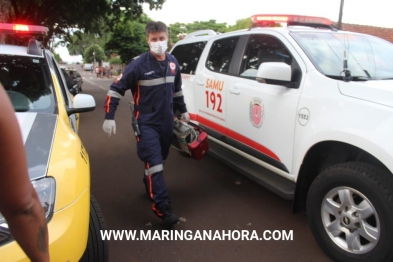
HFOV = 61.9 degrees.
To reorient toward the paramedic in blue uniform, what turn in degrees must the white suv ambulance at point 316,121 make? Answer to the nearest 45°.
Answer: approximately 135° to its right

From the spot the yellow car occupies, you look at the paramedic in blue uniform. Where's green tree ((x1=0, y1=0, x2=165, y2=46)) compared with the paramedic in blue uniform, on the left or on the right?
left

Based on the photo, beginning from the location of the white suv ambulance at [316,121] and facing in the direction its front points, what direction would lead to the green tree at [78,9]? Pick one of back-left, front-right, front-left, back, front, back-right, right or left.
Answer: back

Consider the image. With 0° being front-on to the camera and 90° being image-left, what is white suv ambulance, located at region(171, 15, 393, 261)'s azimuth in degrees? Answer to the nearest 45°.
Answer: approximately 315°

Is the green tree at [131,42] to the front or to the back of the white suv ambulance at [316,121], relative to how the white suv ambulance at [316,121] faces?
to the back

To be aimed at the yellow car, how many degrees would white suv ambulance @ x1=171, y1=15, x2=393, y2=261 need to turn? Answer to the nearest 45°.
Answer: approximately 90° to its right
